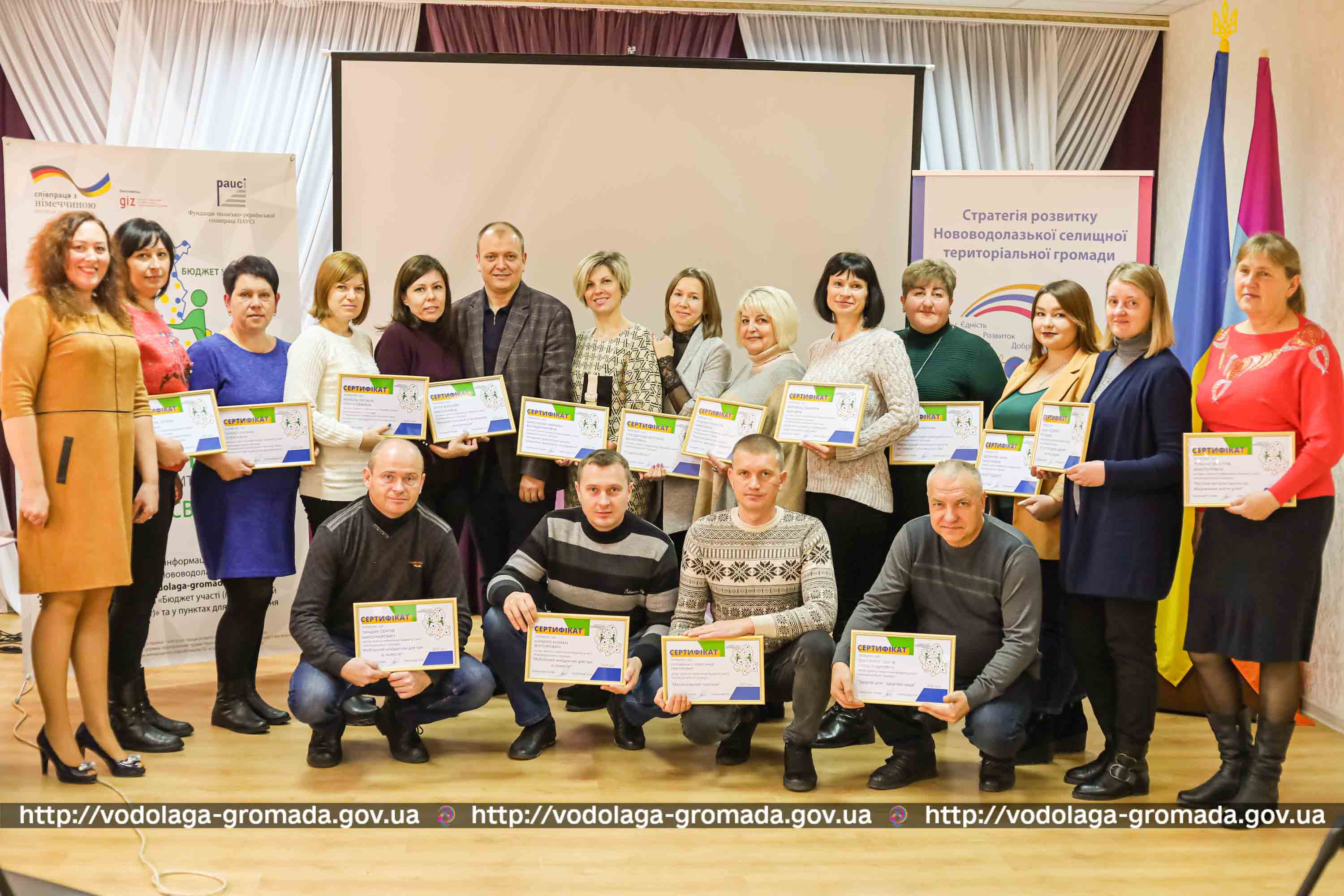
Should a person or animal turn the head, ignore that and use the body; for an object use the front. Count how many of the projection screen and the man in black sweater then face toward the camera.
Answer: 2

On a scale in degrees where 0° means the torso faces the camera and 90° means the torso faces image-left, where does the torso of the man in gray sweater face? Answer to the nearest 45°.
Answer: approximately 45°

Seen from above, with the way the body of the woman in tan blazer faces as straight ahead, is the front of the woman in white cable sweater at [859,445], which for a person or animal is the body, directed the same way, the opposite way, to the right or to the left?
the same way

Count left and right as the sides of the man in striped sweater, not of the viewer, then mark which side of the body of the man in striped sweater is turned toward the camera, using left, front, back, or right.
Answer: front

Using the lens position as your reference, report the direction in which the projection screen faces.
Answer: facing the viewer

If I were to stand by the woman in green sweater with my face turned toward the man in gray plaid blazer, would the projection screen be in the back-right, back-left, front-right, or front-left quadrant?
front-right

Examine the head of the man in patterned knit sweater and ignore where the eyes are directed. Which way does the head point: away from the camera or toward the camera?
toward the camera

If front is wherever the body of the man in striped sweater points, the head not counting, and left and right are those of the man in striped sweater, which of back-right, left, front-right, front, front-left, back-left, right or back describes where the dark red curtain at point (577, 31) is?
back

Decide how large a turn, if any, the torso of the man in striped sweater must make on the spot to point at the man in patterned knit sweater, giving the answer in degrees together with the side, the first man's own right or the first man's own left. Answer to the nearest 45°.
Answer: approximately 45° to the first man's own left

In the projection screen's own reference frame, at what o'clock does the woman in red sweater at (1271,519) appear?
The woman in red sweater is roughly at 11 o'clock from the projection screen.

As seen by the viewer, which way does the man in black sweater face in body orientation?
toward the camera

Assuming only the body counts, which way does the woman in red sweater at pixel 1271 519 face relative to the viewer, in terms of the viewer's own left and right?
facing the viewer and to the left of the viewer

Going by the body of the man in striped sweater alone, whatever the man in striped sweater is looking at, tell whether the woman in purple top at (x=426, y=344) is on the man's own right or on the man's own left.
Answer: on the man's own right

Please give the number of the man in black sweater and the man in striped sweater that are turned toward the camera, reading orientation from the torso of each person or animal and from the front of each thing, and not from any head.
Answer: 2

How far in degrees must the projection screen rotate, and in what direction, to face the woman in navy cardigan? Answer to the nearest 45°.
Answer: approximately 45° to its left

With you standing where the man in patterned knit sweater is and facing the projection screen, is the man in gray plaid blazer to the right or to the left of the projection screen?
left

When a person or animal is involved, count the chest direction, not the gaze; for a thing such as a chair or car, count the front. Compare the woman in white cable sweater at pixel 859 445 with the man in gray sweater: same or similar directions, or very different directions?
same or similar directions

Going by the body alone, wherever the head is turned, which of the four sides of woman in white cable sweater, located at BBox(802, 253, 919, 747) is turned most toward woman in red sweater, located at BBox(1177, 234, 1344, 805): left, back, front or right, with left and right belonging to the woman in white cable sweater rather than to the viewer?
left

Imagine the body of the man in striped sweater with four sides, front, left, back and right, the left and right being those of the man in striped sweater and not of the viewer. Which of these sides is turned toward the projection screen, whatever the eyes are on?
back

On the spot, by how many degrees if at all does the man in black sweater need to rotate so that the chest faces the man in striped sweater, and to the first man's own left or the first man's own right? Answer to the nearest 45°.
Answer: approximately 90° to the first man's own left

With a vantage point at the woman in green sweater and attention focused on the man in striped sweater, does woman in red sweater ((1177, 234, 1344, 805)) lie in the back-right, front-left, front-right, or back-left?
back-left

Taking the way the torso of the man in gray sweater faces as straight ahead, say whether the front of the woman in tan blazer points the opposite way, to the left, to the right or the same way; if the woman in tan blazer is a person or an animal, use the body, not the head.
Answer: the same way

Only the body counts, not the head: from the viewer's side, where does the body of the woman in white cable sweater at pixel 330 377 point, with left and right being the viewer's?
facing the viewer and to the right of the viewer

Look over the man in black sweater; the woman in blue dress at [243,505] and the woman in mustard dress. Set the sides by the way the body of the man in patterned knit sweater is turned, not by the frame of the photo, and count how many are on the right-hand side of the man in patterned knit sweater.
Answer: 3
